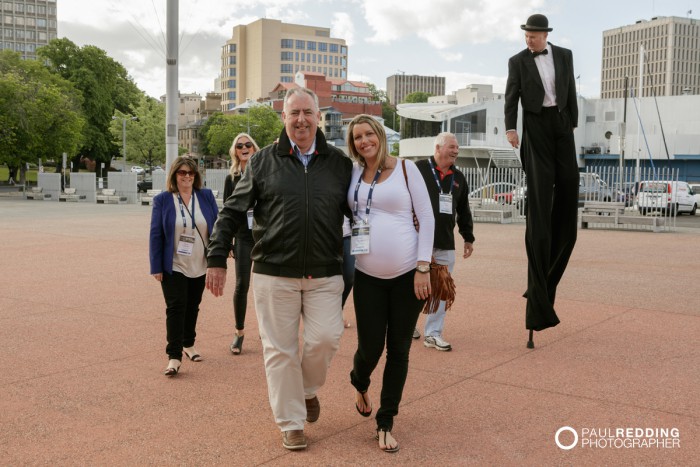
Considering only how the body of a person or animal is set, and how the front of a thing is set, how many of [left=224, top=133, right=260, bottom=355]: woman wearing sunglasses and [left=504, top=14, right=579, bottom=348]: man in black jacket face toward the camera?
2

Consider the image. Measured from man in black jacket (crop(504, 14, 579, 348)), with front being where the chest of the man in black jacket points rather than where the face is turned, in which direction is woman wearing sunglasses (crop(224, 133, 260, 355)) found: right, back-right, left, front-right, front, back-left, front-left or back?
right

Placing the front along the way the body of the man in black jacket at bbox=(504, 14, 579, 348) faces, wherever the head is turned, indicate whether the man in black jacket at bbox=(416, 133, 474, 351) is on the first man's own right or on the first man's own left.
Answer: on the first man's own right

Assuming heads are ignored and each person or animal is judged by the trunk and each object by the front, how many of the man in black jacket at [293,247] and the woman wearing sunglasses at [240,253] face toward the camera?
2

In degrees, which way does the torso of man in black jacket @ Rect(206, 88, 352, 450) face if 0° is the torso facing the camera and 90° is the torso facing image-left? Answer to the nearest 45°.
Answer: approximately 0°

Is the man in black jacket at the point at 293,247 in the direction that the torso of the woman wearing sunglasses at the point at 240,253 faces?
yes

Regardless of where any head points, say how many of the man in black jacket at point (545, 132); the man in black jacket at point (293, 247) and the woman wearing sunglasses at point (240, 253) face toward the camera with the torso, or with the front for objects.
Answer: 3

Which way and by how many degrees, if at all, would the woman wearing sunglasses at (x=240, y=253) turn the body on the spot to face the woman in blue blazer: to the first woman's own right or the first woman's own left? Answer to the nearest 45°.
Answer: approximately 45° to the first woman's own right

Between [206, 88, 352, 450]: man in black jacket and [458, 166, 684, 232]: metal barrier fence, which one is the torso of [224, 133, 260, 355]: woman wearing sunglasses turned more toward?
the man in black jacket

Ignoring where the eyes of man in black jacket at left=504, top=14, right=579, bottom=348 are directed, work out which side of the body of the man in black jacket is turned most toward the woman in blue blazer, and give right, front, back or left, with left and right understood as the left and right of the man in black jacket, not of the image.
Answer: right

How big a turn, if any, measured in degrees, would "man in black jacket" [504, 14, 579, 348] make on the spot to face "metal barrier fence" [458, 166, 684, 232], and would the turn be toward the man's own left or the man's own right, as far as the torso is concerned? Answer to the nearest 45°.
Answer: approximately 180°

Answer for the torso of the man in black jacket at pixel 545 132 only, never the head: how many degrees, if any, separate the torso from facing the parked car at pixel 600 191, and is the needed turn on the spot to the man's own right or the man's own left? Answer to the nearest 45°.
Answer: approximately 180°
